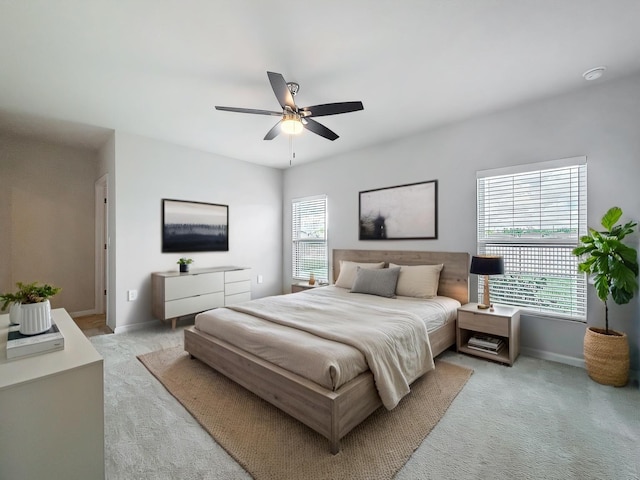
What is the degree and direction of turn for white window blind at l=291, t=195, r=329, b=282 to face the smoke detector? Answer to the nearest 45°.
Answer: approximately 90° to its left

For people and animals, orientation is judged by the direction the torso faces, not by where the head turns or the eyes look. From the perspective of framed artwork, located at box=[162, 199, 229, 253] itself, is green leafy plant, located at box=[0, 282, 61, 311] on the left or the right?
on its right

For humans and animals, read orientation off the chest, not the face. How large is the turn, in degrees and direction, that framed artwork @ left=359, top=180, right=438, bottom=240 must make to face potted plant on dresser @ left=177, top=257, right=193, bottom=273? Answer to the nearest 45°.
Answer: approximately 45° to its right

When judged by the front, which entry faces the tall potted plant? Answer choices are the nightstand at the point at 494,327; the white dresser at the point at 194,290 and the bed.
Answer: the white dresser

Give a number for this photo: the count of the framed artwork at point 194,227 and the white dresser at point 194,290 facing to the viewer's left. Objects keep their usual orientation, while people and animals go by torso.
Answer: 0

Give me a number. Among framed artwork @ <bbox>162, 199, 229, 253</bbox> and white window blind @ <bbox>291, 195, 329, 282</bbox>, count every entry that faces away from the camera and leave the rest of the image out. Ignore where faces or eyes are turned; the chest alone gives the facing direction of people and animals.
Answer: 0

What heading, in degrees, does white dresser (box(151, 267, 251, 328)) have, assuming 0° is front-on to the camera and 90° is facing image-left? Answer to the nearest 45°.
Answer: approximately 315°

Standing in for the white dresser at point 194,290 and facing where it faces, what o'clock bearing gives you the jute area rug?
The jute area rug is roughly at 1 o'clock from the white dresser.

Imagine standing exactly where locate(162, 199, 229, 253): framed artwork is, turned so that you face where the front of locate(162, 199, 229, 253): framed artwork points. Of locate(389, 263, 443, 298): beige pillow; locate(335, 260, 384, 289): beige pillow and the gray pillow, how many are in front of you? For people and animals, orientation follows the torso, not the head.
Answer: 3

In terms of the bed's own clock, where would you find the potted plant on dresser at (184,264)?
The potted plant on dresser is roughly at 3 o'clock from the bed.

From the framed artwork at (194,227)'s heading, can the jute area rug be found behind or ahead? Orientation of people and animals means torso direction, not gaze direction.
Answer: ahead

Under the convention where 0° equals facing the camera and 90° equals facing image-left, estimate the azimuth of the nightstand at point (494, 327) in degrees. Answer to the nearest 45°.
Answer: approximately 45°

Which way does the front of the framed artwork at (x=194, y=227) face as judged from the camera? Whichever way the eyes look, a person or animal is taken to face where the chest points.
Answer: facing the viewer and to the right of the viewer

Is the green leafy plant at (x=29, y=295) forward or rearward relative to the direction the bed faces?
forward

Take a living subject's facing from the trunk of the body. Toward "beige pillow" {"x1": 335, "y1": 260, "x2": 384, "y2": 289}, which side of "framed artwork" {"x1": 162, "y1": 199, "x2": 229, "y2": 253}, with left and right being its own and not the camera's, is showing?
front

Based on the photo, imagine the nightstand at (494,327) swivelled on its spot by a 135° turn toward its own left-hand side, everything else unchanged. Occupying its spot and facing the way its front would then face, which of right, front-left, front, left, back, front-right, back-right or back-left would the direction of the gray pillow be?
back

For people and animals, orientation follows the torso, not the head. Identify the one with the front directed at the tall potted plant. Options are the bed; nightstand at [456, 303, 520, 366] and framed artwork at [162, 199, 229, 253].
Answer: the framed artwork
